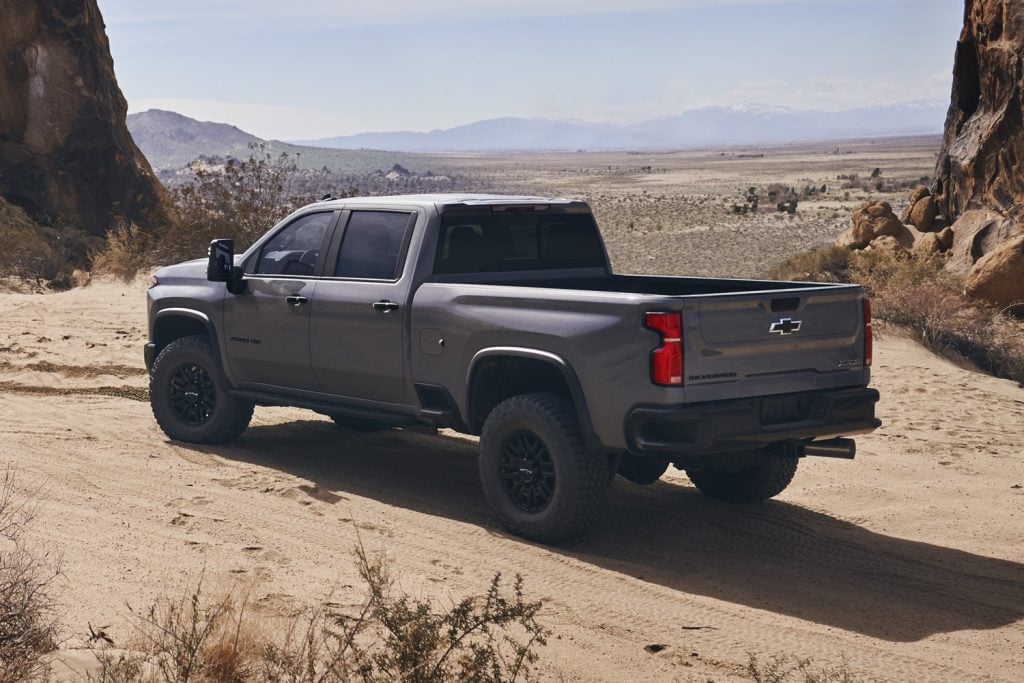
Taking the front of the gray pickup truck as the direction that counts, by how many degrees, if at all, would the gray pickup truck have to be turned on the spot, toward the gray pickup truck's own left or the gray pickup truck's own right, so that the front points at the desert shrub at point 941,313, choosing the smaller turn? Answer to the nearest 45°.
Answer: approximately 90° to the gray pickup truck's own right

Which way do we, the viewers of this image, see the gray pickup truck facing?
facing away from the viewer and to the left of the viewer

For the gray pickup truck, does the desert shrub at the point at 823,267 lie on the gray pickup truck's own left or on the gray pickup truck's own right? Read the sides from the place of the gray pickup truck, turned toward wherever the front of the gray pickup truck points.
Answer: on the gray pickup truck's own right

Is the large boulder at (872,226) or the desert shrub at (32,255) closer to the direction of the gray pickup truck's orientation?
the desert shrub

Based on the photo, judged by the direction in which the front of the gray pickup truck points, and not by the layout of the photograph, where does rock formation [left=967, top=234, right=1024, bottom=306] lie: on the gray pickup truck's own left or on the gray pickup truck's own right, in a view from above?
on the gray pickup truck's own right

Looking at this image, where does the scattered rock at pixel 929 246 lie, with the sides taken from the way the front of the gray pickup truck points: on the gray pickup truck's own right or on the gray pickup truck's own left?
on the gray pickup truck's own right

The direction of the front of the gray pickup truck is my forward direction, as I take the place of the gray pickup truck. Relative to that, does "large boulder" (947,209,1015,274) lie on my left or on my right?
on my right

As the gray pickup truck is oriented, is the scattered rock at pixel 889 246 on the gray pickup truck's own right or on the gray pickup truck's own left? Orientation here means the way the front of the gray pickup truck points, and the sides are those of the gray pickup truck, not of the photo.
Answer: on the gray pickup truck's own right

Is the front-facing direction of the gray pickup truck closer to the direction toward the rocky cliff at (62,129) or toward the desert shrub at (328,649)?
the rocky cliff

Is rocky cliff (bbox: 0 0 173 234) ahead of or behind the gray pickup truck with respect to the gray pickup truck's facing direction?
ahead

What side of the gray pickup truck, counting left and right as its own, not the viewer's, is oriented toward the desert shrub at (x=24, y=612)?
left

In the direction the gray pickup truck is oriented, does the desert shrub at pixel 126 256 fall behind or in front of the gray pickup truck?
in front

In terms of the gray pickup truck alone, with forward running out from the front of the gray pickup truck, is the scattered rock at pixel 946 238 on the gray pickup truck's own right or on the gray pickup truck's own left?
on the gray pickup truck's own right

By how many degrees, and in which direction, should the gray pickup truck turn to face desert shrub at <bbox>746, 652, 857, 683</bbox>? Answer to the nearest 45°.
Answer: approximately 180°
